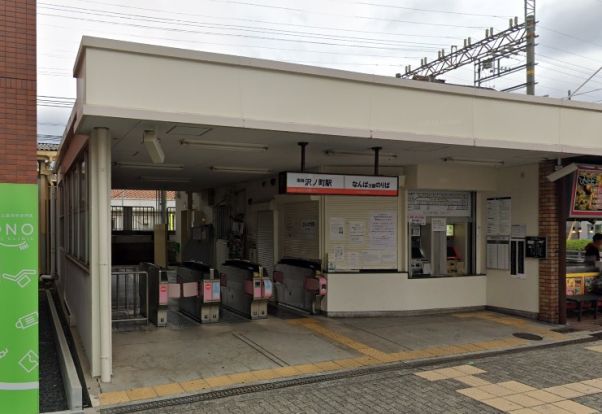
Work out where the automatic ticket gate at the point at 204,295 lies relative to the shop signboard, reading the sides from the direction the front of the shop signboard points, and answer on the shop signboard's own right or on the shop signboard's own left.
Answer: on the shop signboard's own right

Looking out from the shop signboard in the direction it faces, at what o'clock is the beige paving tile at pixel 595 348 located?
The beige paving tile is roughly at 12 o'clock from the shop signboard.

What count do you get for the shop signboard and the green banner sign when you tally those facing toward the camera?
2

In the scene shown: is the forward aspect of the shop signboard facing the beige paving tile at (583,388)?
yes

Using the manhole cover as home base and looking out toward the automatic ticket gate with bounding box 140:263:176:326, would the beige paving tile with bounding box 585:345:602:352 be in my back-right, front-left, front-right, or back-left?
back-left

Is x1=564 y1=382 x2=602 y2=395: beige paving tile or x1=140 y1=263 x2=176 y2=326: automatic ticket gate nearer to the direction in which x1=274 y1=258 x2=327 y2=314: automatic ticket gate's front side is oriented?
the beige paving tile
